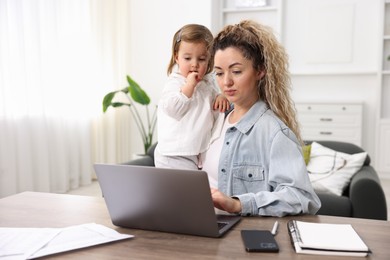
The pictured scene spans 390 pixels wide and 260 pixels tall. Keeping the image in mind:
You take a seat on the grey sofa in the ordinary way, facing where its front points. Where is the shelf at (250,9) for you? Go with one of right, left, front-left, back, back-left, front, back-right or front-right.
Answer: back

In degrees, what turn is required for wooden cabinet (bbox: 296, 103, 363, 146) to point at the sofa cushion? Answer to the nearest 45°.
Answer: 0° — it already faces it

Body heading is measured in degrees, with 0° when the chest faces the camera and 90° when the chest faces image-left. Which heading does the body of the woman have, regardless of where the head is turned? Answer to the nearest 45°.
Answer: approximately 45°

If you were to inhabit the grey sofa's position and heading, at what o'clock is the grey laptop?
The grey laptop is roughly at 1 o'clock from the grey sofa.

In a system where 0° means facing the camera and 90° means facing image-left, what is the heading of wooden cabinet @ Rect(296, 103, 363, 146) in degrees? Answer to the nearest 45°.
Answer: approximately 0°

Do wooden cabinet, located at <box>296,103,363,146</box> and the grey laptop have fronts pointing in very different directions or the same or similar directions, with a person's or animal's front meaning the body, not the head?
very different directions

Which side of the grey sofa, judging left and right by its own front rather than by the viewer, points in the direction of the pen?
front

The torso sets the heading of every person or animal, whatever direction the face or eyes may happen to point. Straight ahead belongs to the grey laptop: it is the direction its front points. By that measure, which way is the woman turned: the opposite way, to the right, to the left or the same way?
the opposite way

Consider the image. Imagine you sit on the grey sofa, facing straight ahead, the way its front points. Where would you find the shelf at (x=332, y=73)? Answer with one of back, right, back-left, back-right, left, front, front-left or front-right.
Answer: back

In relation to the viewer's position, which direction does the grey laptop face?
facing away from the viewer and to the right of the viewer

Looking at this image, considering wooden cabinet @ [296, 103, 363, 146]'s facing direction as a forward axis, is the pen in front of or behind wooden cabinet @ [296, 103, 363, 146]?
in front
